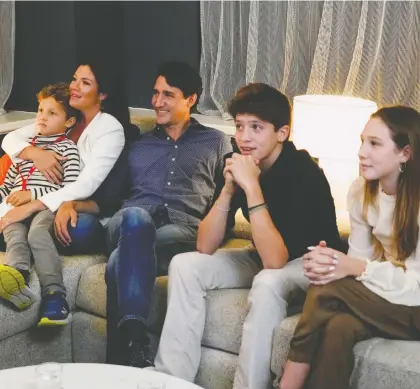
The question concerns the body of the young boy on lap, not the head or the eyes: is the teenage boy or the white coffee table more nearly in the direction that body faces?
the white coffee table

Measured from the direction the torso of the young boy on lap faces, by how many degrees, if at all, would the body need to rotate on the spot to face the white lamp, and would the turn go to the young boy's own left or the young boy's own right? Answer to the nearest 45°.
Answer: approximately 135° to the young boy's own left

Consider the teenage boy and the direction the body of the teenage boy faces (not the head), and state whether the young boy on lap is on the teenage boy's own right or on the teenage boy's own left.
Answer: on the teenage boy's own right

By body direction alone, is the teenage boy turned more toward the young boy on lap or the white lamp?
the young boy on lap

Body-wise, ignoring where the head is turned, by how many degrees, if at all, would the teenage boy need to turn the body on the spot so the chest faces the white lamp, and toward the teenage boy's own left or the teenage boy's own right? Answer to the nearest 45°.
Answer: approximately 180°

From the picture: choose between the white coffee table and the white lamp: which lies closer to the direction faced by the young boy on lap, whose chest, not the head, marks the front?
the white coffee table

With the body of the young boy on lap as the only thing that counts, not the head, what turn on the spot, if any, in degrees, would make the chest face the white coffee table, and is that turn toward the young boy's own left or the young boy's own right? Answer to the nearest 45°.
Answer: approximately 45° to the young boy's own left

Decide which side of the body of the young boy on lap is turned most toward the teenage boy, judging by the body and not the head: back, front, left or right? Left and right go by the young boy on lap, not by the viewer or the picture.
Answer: left
